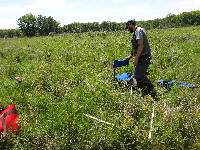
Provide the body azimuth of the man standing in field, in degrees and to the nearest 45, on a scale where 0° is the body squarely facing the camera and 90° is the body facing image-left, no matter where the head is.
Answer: approximately 90°

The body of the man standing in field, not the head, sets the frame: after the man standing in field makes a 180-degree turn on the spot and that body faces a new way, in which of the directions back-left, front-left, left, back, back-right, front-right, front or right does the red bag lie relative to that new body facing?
back-right
